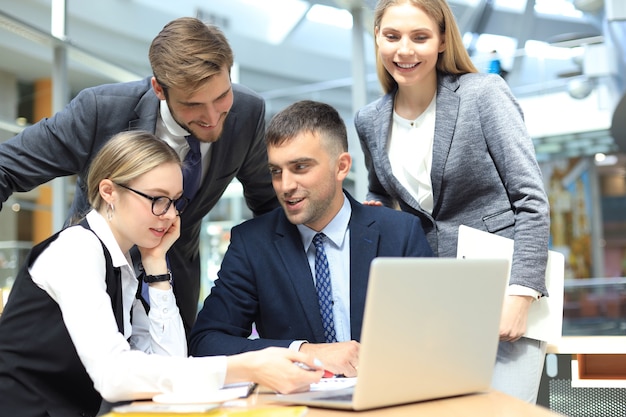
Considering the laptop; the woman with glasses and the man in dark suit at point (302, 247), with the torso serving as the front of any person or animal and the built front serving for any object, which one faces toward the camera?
the man in dark suit

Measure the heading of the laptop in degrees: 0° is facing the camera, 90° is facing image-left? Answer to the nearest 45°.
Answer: approximately 135°

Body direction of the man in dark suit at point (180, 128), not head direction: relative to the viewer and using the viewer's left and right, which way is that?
facing the viewer and to the right of the viewer

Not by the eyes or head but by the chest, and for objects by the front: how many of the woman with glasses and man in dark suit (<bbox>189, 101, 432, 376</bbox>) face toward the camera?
1

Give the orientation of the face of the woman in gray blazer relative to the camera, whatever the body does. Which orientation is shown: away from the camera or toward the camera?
toward the camera

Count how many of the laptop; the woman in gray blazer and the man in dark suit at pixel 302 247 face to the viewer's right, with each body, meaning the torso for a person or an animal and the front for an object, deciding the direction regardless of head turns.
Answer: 0

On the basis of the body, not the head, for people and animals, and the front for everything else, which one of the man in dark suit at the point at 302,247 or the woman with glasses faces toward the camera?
the man in dark suit

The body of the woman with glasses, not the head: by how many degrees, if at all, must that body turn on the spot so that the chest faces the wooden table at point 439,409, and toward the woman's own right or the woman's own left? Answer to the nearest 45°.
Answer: approximately 45° to the woman's own right

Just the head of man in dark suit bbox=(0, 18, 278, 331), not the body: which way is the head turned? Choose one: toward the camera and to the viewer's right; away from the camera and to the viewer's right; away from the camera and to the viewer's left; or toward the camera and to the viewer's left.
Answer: toward the camera and to the viewer's right

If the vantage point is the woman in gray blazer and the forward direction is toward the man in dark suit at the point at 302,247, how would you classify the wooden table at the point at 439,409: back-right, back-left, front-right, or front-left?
front-left

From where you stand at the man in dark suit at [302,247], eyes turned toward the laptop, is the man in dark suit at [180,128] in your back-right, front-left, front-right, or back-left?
back-right

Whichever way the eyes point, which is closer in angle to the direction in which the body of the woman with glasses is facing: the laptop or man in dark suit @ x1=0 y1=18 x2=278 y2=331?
the laptop

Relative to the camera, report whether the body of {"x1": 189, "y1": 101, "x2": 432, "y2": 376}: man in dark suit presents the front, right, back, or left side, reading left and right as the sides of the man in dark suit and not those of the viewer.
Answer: front

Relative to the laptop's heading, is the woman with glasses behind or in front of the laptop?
in front

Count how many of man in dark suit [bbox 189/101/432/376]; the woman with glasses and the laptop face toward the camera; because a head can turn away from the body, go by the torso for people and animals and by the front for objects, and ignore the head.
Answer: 1

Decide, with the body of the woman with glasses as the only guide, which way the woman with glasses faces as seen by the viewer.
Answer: to the viewer's right

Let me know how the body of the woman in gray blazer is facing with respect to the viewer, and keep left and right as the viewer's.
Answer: facing the viewer and to the left of the viewer

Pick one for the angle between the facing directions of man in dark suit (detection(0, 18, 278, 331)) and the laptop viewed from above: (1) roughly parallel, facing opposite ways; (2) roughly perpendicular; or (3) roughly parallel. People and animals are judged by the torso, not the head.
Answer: roughly parallel, facing opposite ways
